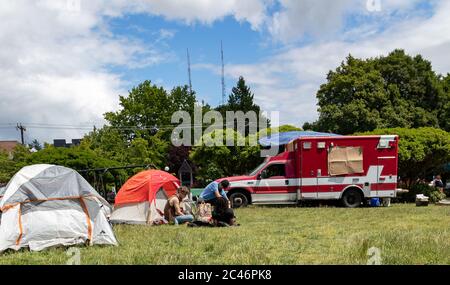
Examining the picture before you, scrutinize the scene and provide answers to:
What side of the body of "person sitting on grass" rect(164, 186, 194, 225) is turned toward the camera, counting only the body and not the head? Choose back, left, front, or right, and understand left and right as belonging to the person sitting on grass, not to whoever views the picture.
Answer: right

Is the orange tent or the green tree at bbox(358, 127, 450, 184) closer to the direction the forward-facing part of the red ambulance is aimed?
the orange tent

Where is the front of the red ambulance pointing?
to the viewer's left

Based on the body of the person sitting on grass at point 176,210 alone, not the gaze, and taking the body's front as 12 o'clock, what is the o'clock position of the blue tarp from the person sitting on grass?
The blue tarp is roughly at 10 o'clock from the person sitting on grass.

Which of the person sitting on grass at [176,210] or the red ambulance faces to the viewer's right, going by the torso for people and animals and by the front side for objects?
the person sitting on grass

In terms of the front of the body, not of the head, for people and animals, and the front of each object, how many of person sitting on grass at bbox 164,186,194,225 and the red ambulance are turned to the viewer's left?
1

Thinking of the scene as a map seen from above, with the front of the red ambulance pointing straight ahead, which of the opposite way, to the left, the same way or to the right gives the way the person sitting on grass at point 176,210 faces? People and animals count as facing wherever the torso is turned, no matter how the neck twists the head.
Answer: the opposite way

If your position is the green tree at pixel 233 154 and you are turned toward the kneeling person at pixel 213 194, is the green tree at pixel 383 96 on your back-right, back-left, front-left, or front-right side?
back-left

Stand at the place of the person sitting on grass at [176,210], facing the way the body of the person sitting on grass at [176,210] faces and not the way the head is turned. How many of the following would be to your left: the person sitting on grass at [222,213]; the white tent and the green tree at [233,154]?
1

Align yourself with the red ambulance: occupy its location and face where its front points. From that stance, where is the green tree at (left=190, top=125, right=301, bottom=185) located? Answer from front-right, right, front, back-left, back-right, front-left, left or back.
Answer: front-right
